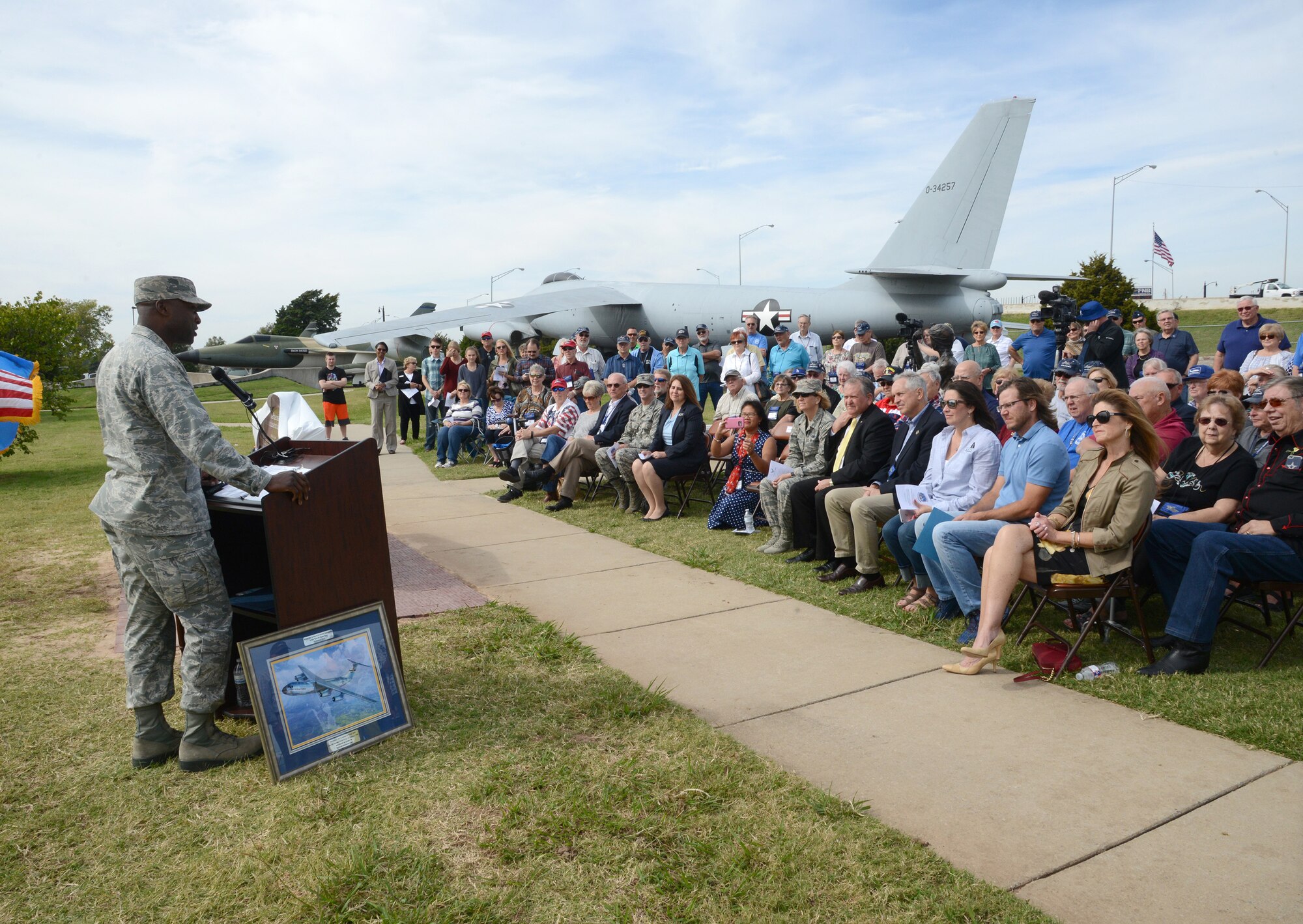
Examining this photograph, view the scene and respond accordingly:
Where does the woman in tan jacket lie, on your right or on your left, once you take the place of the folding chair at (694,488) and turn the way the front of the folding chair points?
on your left

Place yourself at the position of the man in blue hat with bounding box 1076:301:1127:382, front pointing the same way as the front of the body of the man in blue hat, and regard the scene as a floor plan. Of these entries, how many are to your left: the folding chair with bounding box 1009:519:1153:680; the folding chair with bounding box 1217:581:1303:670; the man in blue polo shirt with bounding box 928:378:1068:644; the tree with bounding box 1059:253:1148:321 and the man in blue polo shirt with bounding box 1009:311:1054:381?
3

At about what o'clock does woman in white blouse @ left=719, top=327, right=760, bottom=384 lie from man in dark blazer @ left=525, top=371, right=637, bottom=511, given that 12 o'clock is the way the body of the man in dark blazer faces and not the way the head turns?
The woman in white blouse is roughly at 6 o'clock from the man in dark blazer.

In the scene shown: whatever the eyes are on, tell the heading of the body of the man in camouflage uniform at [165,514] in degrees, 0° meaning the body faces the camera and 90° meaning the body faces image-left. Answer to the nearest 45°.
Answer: approximately 270°

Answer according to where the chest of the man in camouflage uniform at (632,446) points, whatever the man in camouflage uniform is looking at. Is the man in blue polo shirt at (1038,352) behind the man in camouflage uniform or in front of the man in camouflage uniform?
behind

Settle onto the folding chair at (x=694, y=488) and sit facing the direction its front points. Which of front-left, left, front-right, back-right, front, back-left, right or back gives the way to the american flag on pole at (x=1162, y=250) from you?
back

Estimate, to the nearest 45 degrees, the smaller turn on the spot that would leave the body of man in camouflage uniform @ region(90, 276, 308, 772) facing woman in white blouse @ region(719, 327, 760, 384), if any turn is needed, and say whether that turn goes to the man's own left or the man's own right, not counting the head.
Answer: approximately 45° to the man's own left

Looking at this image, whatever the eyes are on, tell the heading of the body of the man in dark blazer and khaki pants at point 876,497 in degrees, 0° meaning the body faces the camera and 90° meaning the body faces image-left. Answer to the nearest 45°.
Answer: approximately 45°

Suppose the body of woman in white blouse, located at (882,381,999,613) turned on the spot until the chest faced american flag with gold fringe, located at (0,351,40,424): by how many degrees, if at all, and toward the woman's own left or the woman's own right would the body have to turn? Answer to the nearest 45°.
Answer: approximately 45° to the woman's own right

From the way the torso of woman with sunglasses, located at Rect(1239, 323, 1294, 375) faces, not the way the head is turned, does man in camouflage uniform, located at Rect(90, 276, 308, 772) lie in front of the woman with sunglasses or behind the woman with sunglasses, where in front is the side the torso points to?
in front
